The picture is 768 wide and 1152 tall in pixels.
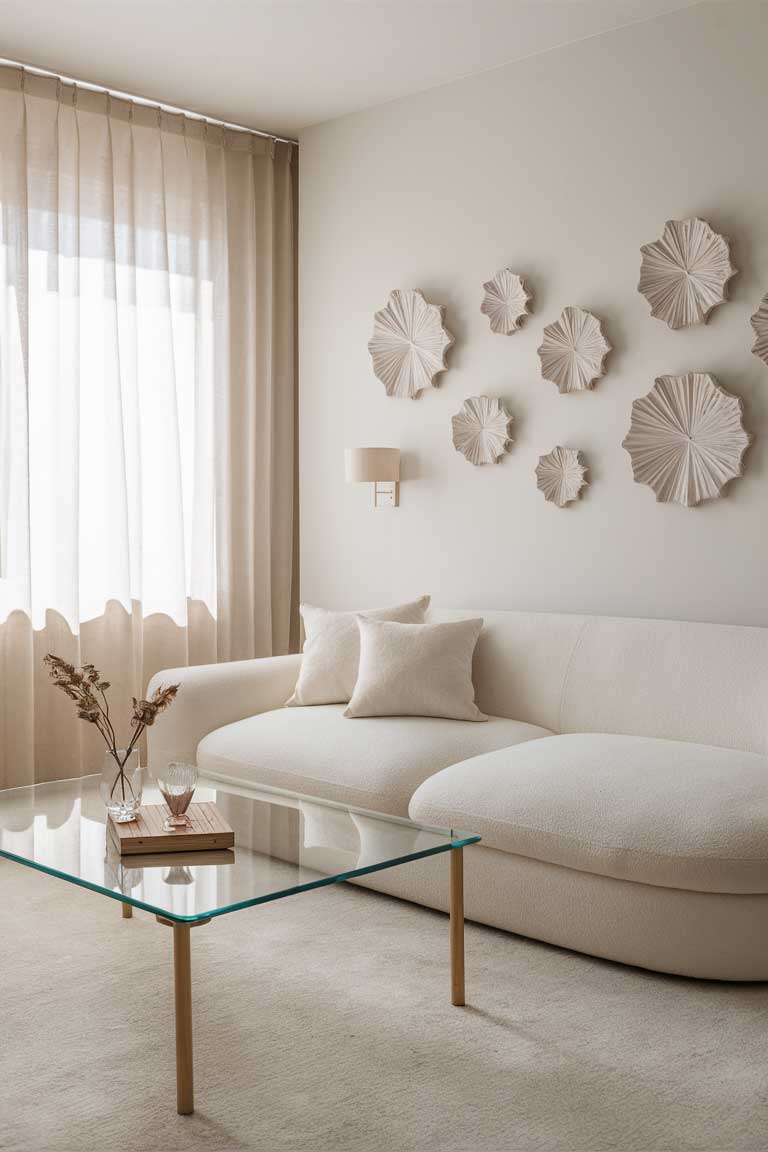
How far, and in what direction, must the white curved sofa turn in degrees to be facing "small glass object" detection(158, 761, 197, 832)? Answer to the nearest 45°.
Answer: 0° — it already faces it

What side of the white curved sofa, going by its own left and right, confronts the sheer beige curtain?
right

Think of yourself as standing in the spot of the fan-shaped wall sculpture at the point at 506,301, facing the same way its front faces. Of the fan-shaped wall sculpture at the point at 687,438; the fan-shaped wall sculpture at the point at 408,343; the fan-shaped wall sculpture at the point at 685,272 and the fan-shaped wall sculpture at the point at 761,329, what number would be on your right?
1

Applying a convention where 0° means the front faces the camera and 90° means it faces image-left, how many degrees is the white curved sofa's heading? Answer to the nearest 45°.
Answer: approximately 45°

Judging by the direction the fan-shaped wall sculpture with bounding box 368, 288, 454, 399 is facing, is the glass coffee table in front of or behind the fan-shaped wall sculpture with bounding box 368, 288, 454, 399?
in front

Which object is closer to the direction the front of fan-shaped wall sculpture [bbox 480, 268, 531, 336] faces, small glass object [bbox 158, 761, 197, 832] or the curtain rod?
the small glass object

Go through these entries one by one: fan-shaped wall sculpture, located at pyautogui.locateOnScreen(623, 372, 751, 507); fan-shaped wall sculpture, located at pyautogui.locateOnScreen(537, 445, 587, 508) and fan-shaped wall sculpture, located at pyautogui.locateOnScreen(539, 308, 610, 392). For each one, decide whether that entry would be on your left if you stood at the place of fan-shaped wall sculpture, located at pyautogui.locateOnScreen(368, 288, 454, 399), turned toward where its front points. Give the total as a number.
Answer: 3

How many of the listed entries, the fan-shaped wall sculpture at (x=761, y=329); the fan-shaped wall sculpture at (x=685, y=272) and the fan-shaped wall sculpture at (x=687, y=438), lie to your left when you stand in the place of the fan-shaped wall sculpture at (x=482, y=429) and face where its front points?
3
